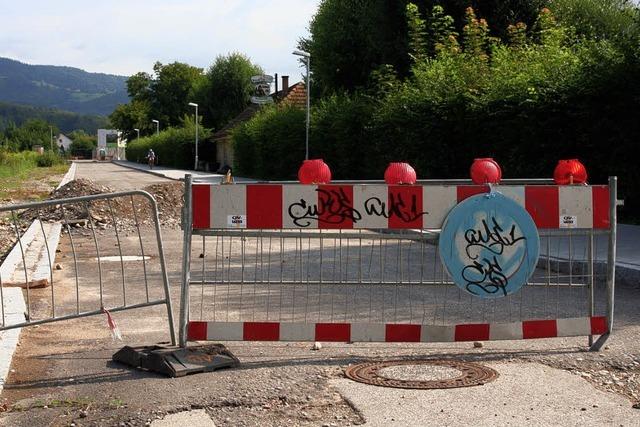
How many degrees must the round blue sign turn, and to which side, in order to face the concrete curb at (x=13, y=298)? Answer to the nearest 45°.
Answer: approximately 90° to its right

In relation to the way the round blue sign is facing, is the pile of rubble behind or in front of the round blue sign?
behind

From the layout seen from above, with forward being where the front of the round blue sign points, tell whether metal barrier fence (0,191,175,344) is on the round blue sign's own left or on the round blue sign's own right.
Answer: on the round blue sign's own right

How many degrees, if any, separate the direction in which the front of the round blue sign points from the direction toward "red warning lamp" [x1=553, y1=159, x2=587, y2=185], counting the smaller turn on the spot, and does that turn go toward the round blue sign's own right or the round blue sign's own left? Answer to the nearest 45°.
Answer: approximately 135° to the round blue sign's own left

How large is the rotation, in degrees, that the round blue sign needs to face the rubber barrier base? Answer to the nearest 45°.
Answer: approximately 45° to its right

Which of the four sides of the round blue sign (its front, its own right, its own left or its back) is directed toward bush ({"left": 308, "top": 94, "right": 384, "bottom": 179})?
back

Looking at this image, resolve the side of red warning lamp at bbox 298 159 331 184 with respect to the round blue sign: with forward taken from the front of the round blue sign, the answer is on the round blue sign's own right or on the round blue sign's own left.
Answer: on the round blue sign's own right

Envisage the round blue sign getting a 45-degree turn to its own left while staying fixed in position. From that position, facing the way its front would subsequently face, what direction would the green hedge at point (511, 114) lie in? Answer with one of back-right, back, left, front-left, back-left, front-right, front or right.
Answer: back-left

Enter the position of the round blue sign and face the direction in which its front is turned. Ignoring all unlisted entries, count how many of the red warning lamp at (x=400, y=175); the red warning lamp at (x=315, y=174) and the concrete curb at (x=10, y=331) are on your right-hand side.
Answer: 3

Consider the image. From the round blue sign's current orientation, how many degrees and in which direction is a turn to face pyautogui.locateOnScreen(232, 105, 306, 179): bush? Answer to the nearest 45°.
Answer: approximately 180°

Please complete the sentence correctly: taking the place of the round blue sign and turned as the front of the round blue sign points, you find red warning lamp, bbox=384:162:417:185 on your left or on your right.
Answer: on your right

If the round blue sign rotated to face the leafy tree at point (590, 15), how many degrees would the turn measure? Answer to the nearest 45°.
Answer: approximately 180°

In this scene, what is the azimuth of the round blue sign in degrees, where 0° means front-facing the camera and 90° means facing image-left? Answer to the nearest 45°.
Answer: approximately 0°
